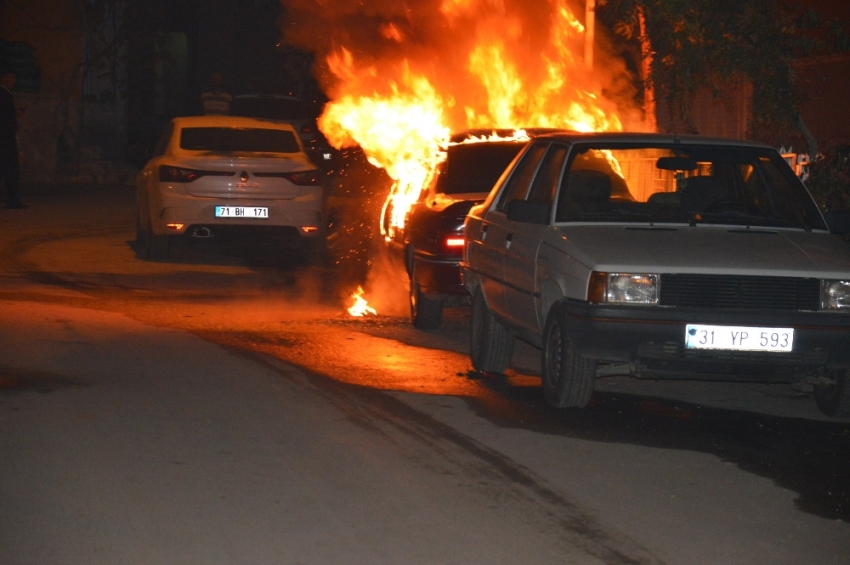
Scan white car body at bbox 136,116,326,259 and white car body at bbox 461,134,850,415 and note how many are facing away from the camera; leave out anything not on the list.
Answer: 1

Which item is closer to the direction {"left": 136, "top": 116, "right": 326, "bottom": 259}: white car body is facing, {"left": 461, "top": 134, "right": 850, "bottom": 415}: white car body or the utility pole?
the utility pole

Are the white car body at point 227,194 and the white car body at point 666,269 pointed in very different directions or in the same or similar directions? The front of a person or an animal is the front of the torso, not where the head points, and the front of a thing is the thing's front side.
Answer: very different directions

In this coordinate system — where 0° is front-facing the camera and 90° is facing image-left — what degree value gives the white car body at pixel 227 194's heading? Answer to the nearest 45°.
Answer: approximately 180°

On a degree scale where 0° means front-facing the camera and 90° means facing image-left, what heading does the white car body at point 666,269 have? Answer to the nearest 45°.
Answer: approximately 0°

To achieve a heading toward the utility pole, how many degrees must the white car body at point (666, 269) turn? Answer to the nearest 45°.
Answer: approximately 180°

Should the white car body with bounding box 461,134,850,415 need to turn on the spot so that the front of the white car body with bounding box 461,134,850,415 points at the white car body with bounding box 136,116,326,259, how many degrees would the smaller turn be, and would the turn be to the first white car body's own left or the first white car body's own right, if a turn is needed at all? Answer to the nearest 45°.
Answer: approximately 135° to the first white car body's own right
